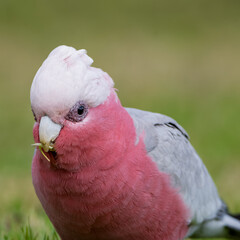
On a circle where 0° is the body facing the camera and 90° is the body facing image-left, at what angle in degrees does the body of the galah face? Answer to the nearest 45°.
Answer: approximately 45°
